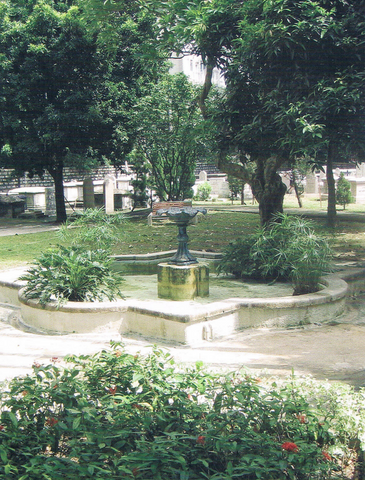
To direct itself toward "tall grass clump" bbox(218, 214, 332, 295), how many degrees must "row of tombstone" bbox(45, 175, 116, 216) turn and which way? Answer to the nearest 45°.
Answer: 0° — it already faces it

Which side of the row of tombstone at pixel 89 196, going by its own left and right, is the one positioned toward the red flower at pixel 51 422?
front

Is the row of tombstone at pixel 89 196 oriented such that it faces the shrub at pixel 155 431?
yes

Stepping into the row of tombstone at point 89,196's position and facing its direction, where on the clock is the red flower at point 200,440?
The red flower is roughly at 12 o'clock from the row of tombstone.

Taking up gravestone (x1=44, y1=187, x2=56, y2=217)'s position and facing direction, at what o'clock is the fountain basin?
The fountain basin is roughly at 12 o'clock from the gravestone.

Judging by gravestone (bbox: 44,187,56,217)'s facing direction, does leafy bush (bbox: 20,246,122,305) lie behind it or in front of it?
in front

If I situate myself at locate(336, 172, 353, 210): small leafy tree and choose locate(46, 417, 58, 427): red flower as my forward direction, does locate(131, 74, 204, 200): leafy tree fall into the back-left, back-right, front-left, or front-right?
front-right

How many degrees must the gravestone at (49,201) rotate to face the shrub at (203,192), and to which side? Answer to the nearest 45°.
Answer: approximately 135° to its left

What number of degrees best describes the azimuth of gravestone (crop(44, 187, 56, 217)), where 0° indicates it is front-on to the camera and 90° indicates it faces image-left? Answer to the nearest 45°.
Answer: approximately 0°

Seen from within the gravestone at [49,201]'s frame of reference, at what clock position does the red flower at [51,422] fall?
The red flower is roughly at 12 o'clock from the gravestone.

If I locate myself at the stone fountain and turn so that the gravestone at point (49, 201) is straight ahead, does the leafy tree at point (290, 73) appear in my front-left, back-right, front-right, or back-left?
front-right

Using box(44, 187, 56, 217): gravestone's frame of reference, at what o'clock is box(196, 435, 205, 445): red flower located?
The red flower is roughly at 12 o'clock from the gravestone.
